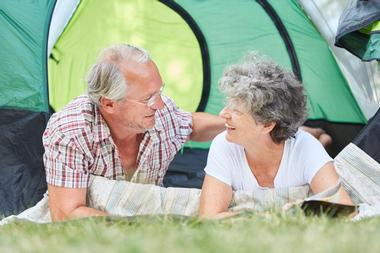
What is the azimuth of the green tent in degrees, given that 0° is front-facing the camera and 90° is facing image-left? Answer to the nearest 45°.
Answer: approximately 0°
